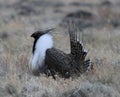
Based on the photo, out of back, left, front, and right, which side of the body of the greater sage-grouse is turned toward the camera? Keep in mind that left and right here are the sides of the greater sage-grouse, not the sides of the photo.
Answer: left
